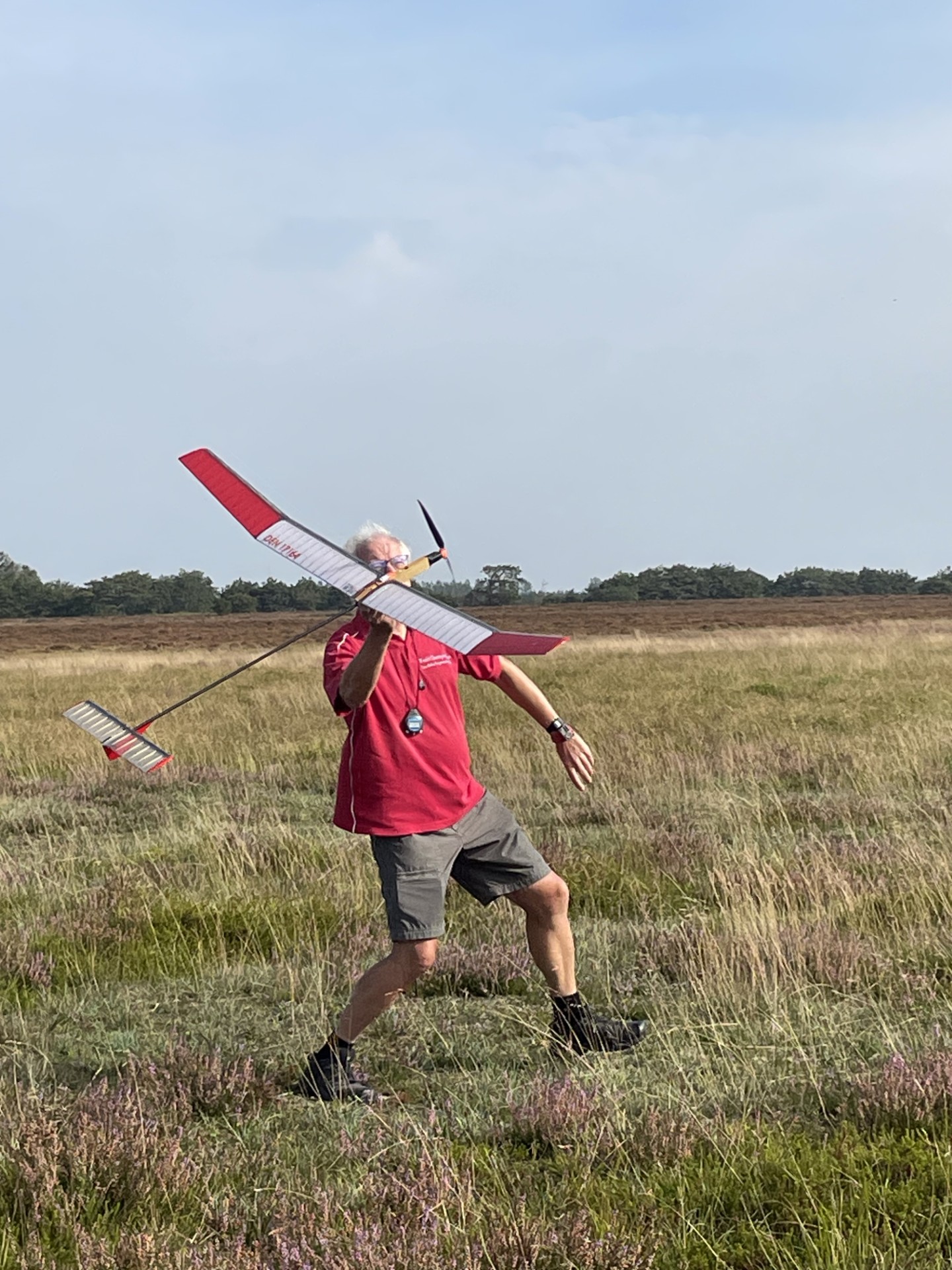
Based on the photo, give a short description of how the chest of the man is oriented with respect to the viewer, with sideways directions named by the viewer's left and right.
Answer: facing the viewer and to the right of the viewer
